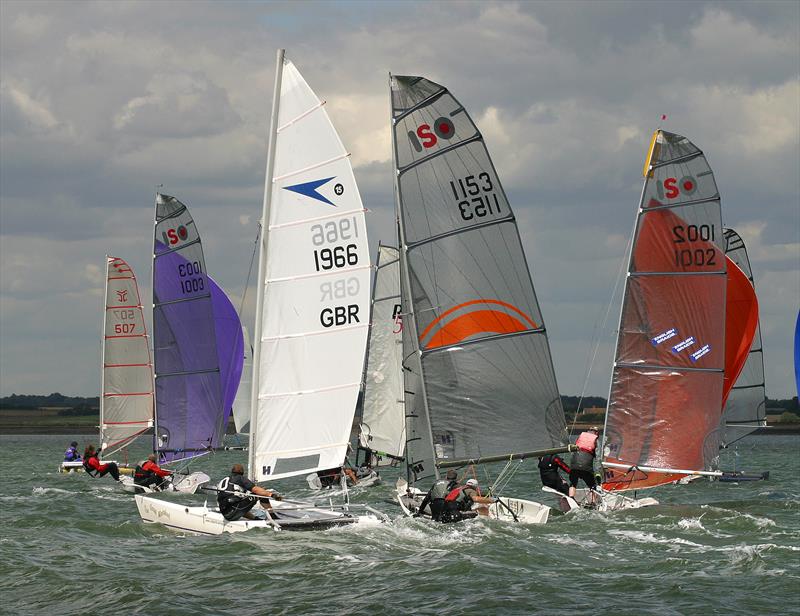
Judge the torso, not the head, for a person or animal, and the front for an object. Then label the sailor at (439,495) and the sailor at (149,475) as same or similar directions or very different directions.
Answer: same or similar directions

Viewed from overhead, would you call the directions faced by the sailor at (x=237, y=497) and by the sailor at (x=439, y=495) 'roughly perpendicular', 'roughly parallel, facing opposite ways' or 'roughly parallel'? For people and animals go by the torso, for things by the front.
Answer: roughly parallel

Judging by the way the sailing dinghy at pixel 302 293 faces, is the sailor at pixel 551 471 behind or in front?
behind

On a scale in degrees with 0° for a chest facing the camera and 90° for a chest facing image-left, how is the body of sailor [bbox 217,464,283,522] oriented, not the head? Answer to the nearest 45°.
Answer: approximately 225°

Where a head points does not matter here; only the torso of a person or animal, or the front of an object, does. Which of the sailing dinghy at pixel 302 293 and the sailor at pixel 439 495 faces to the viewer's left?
the sailing dinghy

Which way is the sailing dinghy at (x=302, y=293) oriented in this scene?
to the viewer's left

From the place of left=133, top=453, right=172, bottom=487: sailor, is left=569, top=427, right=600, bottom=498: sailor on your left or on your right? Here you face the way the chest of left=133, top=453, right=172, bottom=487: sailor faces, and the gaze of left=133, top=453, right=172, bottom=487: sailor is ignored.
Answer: on your right
